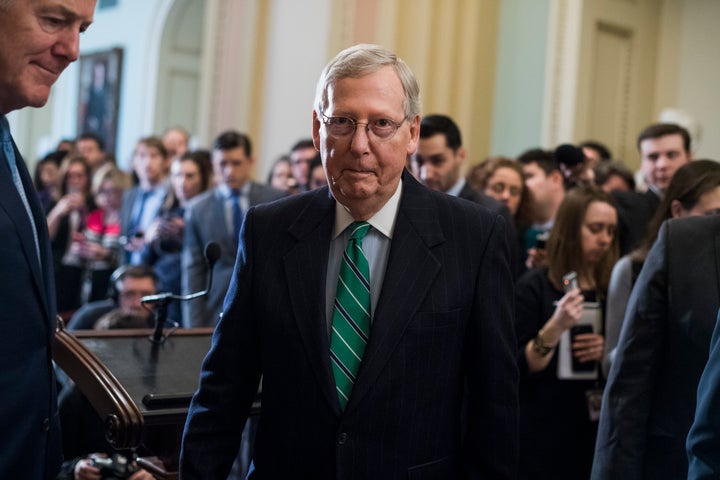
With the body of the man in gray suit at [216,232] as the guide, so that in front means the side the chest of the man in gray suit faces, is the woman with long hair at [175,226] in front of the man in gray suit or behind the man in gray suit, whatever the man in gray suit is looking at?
behind

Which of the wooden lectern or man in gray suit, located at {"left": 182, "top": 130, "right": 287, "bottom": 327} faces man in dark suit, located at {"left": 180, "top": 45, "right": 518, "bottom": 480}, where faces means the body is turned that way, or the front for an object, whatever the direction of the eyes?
man in gray suit, located at {"left": 182, "top": 130, "right": 287, "bottom": 327}

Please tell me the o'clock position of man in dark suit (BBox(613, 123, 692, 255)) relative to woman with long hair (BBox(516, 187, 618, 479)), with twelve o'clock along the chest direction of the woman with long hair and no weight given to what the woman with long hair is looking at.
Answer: The man in dark suit is roughly at 8 o'clock from the woman with long hair.

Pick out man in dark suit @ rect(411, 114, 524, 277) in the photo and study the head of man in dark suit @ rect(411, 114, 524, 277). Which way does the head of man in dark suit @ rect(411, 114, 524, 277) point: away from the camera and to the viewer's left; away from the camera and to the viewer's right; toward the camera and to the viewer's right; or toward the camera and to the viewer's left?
toward the camera and to the viewer's left

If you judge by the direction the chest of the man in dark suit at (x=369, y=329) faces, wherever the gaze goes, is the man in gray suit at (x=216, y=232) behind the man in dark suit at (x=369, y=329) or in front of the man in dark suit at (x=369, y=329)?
behind

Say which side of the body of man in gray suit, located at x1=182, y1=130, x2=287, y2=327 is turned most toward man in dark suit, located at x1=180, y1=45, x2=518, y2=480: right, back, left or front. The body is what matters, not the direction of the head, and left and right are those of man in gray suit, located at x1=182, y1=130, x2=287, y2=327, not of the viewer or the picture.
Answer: front

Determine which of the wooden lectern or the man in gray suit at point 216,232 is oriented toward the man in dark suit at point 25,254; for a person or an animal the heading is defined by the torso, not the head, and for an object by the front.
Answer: the man in gray suit at point 216,232

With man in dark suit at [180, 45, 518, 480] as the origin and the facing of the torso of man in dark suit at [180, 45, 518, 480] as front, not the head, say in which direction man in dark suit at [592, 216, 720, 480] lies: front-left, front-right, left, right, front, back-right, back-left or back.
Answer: back-left

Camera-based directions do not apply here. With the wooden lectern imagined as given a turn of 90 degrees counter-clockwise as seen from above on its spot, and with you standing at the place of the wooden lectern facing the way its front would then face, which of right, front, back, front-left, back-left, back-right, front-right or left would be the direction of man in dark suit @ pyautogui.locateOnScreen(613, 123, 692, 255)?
back

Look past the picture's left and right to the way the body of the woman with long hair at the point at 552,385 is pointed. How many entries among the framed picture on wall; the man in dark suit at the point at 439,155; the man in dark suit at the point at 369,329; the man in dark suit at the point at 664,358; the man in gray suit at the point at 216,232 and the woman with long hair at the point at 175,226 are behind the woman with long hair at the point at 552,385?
4

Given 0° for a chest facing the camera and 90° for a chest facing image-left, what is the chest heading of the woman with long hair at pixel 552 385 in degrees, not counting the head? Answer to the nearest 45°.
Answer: approximately 315°
